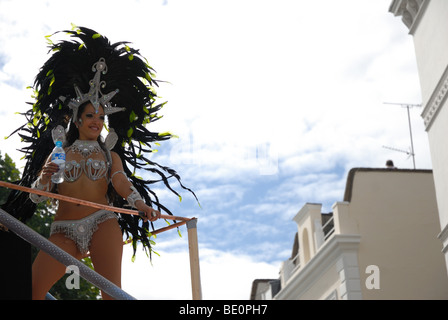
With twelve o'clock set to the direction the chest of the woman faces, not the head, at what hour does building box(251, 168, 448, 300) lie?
The building is roughly at 7 o'clock from the woman.

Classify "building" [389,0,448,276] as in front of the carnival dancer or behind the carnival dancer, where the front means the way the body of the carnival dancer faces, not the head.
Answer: behind

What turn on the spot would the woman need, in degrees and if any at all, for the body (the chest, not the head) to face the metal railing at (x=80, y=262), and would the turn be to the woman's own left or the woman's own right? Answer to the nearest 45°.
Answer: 0° — they already face it

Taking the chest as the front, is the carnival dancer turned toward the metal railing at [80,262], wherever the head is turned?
yes

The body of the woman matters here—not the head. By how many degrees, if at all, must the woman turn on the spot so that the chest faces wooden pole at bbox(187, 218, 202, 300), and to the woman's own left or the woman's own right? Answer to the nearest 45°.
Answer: approximately 45° to the woman's own left

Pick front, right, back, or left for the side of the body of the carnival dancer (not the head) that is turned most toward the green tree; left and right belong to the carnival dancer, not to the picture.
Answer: back

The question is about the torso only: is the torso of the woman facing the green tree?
no

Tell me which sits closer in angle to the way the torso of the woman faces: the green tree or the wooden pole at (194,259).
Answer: the wooden pole

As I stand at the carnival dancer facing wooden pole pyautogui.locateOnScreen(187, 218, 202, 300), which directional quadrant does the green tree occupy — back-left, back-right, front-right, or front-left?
back-left

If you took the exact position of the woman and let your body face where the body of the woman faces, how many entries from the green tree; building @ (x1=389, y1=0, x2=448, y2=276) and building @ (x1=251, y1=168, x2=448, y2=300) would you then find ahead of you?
0

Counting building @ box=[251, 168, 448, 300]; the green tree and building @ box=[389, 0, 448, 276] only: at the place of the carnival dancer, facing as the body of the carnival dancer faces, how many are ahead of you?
0

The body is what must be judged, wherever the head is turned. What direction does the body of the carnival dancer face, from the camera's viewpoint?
toward the camera
